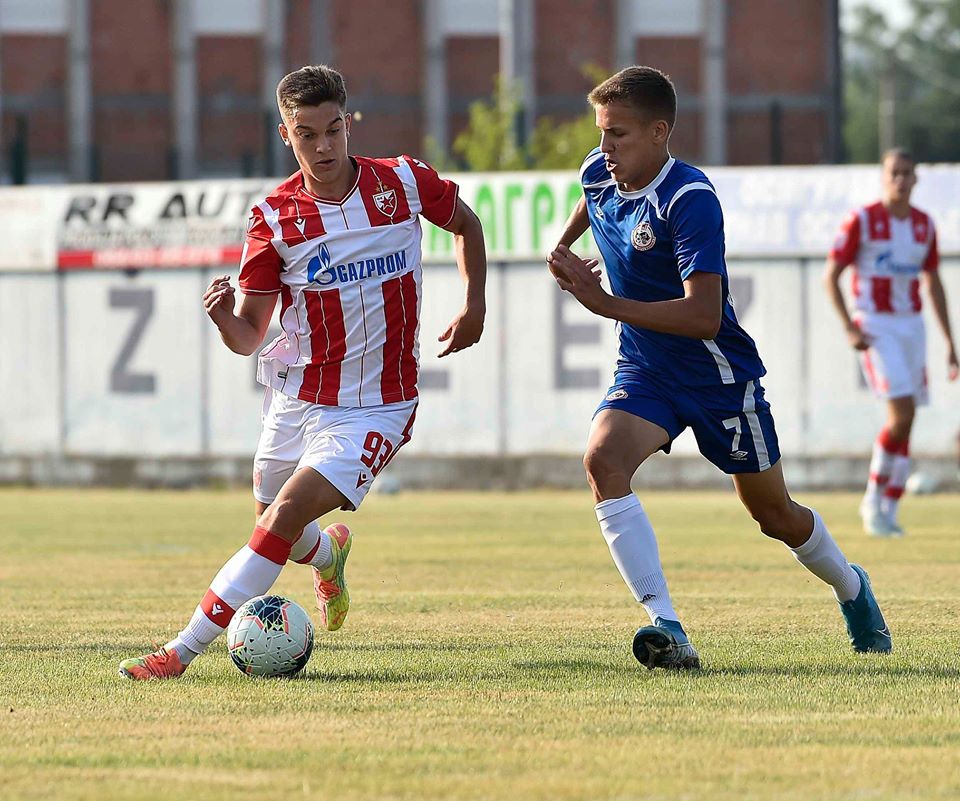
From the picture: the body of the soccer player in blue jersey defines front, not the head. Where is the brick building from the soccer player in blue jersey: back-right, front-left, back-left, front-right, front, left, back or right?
back-right

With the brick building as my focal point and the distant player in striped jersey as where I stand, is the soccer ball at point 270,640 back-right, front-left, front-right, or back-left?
back-left

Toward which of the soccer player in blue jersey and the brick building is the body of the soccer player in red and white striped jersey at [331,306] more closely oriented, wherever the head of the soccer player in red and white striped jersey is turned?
the soccer player in blue jersey

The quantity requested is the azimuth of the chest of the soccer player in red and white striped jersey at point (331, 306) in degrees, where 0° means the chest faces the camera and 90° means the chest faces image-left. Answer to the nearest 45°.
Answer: approximately 0°

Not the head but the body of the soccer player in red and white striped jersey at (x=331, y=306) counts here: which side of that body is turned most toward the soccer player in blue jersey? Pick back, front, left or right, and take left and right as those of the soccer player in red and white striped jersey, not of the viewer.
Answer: left

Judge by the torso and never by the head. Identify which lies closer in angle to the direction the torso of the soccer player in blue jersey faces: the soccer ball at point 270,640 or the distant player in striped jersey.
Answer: the soccer ball

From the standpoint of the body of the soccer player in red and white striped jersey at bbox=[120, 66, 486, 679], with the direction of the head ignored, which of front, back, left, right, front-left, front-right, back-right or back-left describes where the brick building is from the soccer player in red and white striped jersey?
back
